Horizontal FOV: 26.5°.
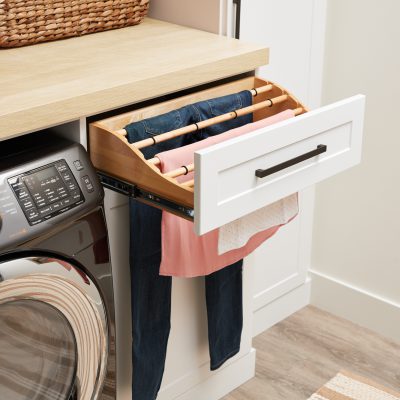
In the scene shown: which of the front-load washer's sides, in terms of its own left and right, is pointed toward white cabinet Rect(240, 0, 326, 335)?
left

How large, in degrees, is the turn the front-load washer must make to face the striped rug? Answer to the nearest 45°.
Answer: approximately 90° to its left

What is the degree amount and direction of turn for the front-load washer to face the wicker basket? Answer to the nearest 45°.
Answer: approximately 135° to its left

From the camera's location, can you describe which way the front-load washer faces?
facing the viewer and to the right of the viewer
